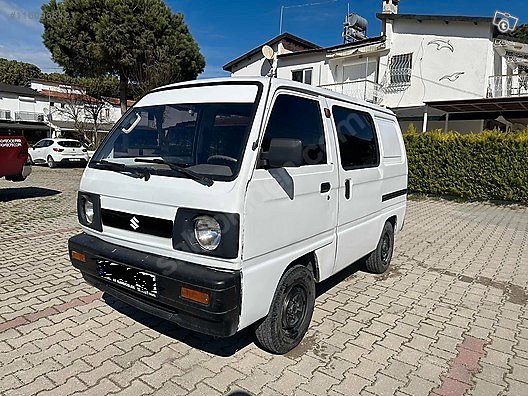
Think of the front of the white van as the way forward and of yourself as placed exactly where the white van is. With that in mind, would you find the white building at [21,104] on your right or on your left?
on your right

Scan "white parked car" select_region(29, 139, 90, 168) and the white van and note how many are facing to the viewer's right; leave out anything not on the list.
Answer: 0

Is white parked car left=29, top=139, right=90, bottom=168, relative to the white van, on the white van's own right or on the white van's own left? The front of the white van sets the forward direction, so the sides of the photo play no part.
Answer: on the white van's own right

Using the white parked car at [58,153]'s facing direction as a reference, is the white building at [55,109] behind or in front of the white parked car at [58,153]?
in front

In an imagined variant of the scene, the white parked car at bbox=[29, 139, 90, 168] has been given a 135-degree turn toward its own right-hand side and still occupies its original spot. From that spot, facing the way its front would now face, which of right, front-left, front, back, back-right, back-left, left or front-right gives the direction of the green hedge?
front-right

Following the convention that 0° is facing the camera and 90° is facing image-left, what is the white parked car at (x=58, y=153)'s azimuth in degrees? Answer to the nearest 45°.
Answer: approximately 135°

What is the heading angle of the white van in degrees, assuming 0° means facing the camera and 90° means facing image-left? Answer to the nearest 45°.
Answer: approximately 45°

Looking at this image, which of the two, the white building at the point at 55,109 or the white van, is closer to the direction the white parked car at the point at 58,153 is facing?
the white building
